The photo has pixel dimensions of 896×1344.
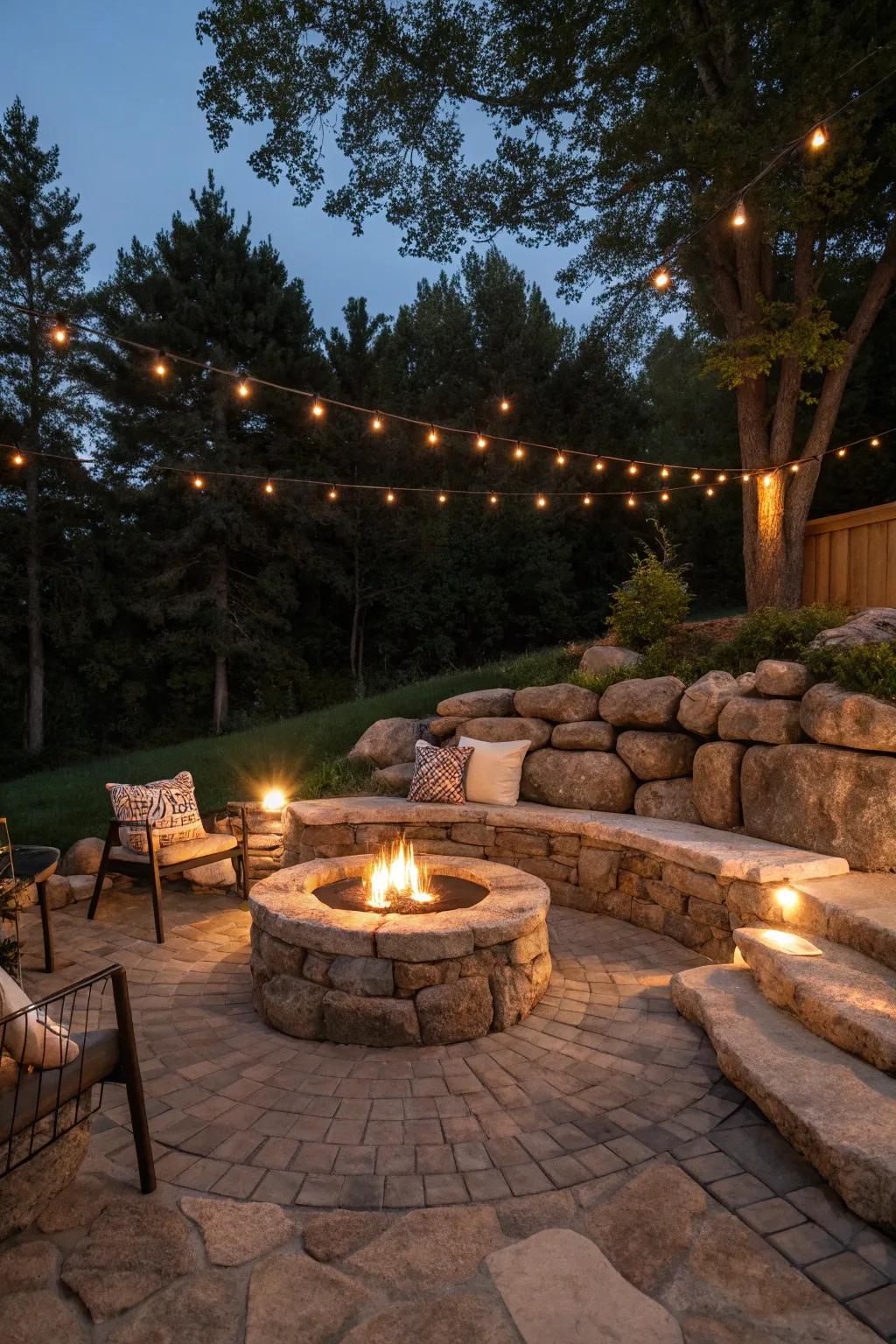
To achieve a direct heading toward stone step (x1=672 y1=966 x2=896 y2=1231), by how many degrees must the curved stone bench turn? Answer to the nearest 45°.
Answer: approximately 45° to its left

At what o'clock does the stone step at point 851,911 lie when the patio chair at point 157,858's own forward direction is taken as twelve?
The stone step is roughly at 12 o'clock from the patio chair.

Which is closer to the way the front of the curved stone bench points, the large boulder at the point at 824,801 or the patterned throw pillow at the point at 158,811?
the patterned throw pillow

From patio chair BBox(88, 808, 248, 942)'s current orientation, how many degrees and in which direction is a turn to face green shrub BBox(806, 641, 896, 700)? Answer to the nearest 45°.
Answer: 0° — it already faces it

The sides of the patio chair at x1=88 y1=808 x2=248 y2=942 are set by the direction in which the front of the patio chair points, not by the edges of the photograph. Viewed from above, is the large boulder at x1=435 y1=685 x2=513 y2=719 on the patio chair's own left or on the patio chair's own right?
on the patio chair's own left

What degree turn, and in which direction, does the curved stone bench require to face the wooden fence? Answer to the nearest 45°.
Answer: approximately 180°

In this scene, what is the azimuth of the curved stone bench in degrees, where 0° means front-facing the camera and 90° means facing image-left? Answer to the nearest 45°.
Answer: approximately 45°

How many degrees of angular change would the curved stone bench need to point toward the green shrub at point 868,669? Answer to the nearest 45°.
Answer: approximately 135° to its left

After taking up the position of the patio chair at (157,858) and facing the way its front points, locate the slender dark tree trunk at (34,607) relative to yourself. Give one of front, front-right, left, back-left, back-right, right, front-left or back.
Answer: back-left

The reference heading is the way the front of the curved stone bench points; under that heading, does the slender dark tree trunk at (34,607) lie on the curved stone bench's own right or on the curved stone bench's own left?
on the curved stone bench's own right

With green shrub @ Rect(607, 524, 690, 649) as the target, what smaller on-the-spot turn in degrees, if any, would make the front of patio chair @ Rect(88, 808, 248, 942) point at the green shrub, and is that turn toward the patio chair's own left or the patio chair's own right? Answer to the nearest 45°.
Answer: approximately 45° to the patio chair's own left

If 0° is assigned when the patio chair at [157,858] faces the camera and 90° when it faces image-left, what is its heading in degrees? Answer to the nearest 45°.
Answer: approximately 315°

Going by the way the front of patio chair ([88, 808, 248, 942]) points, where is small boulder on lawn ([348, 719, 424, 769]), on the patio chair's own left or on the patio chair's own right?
on the patio chair's own left
